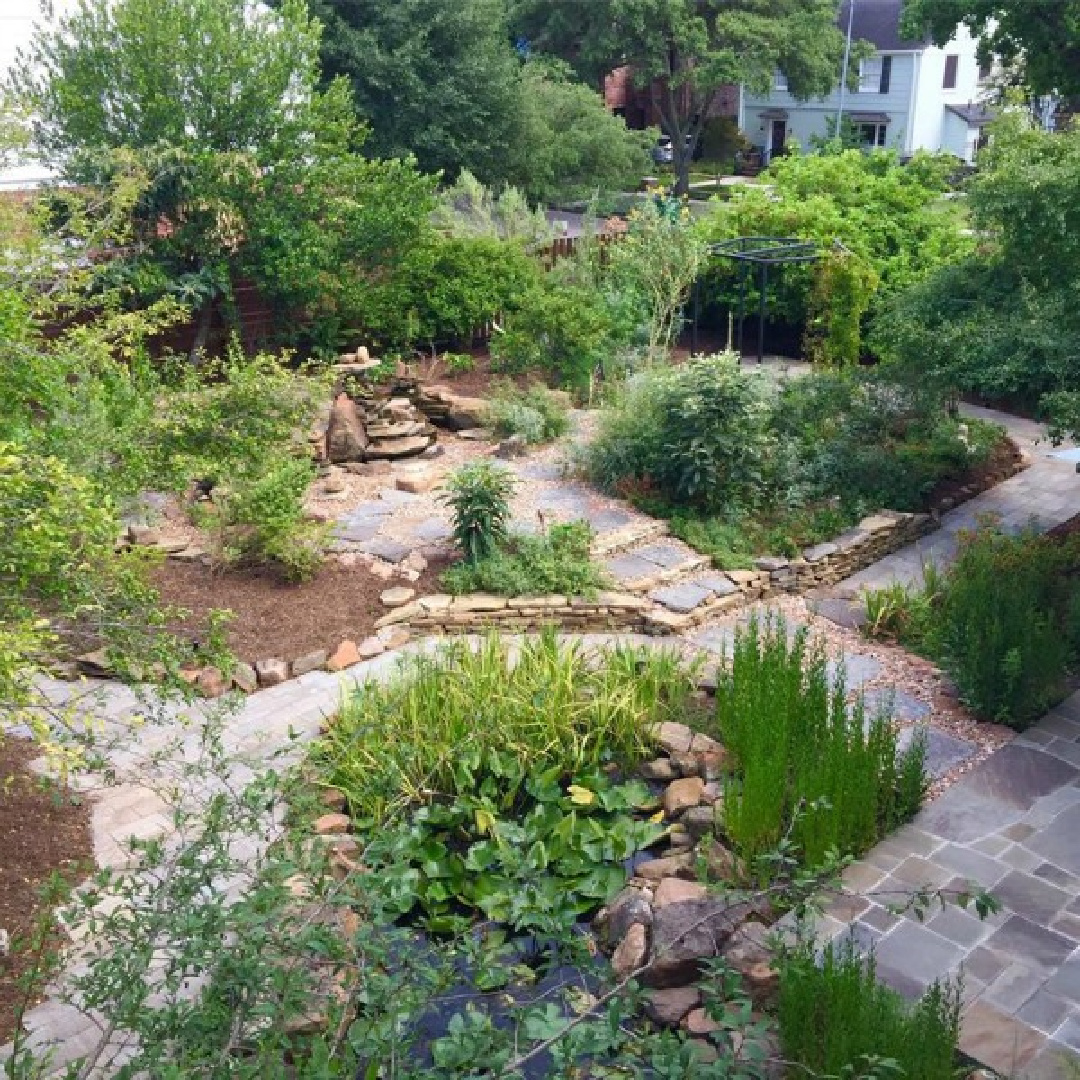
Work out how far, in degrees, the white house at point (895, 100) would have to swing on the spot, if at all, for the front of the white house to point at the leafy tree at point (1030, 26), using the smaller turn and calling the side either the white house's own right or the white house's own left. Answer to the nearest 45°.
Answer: approximately 45° to the white house's own left

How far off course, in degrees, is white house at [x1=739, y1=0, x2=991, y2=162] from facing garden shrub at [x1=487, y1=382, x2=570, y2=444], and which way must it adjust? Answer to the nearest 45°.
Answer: approximately 45° to its left

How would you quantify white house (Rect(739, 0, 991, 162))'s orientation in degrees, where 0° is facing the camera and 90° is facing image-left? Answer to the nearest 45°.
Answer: approximately 45°

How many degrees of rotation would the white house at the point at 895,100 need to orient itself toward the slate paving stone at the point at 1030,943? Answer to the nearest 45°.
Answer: approximately 45° to its left

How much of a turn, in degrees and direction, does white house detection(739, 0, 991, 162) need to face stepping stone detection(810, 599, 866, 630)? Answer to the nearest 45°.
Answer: approximately 45° to its left

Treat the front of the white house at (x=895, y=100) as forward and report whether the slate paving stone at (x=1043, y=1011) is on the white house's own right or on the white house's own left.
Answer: on the white house's own left

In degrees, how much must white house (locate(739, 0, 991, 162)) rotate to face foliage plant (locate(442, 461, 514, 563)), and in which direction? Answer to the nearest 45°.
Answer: approximately 45° to its left

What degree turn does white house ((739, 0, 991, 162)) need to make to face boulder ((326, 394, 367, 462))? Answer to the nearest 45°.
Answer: approximately 45° to its left
